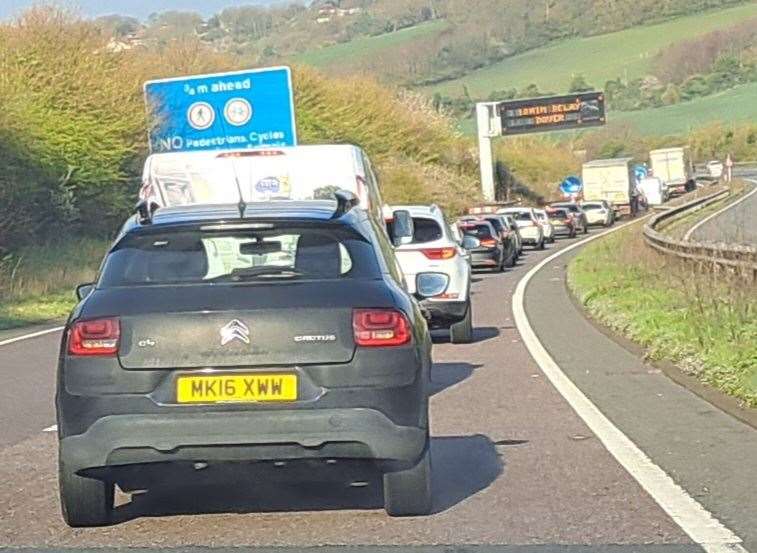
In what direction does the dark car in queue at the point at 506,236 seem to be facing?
away from the camera

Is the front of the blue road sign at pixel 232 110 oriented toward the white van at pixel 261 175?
yes

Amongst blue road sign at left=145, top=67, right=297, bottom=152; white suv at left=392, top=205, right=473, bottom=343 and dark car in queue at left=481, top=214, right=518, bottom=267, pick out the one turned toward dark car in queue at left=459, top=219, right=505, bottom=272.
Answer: the white suv

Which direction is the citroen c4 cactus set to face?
away from the camera

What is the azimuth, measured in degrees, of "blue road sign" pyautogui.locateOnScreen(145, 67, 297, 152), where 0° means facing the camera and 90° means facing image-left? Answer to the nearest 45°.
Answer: approximately 0°

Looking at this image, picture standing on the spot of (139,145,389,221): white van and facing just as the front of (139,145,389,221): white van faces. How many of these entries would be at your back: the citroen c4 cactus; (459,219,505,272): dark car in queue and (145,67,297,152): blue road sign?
1

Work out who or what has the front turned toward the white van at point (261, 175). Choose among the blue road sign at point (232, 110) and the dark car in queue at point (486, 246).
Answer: the blue road sign

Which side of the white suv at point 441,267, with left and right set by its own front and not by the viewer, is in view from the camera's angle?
back

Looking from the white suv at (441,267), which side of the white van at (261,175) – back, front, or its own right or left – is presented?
right

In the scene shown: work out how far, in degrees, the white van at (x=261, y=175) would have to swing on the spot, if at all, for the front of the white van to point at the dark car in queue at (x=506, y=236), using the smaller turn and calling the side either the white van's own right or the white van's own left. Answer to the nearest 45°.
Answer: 0° — it already faces it

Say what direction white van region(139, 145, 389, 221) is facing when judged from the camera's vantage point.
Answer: facing away from the viewer

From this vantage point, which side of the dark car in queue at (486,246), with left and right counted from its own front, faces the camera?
back

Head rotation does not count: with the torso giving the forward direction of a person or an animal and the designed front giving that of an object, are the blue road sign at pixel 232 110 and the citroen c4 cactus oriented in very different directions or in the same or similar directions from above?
very different directions

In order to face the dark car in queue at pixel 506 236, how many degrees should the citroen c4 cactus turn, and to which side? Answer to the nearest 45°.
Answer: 0° — it already faces it

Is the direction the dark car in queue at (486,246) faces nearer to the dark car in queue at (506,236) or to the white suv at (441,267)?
the dark car in queue
